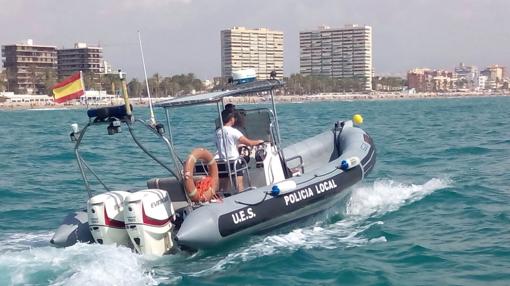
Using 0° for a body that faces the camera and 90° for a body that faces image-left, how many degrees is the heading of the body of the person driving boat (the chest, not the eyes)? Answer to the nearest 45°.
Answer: approximately 225°

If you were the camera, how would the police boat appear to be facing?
facing away from the viewer and to the right of the viewer

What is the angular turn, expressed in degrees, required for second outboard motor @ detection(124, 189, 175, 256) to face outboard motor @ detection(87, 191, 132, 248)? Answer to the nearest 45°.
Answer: approximately 135° to its left

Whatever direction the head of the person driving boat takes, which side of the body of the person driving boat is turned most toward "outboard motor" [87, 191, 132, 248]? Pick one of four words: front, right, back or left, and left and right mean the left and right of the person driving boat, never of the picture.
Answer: back

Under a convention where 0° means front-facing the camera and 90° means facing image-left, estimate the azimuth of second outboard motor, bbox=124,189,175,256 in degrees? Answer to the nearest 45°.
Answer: approximately 225°

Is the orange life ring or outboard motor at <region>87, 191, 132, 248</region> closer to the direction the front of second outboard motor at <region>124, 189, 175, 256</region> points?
the orange life ring

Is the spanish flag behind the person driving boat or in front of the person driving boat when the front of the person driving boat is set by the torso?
behind
